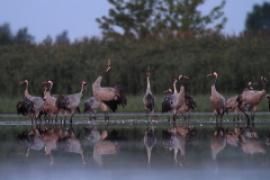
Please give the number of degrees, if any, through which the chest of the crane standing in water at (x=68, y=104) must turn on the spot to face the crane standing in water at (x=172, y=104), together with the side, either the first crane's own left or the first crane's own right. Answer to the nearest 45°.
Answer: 0° — it already faces it

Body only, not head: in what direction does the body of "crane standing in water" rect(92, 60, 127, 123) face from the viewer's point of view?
to the viewer's left

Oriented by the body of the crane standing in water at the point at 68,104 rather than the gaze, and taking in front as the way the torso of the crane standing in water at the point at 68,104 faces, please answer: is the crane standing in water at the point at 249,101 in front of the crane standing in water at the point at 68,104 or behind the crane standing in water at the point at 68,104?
in front

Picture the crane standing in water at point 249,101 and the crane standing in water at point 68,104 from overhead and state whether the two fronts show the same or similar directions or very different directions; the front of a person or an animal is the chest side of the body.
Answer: same or similar directions

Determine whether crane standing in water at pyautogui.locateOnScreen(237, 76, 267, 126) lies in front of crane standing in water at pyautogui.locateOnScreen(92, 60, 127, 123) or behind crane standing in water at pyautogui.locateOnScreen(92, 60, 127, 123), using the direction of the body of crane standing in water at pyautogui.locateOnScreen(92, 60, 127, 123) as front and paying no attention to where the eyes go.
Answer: behind

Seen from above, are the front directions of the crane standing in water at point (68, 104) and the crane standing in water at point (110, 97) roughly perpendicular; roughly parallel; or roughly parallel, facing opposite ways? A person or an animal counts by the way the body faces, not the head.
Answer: roughly parallel, facing opposite ways
